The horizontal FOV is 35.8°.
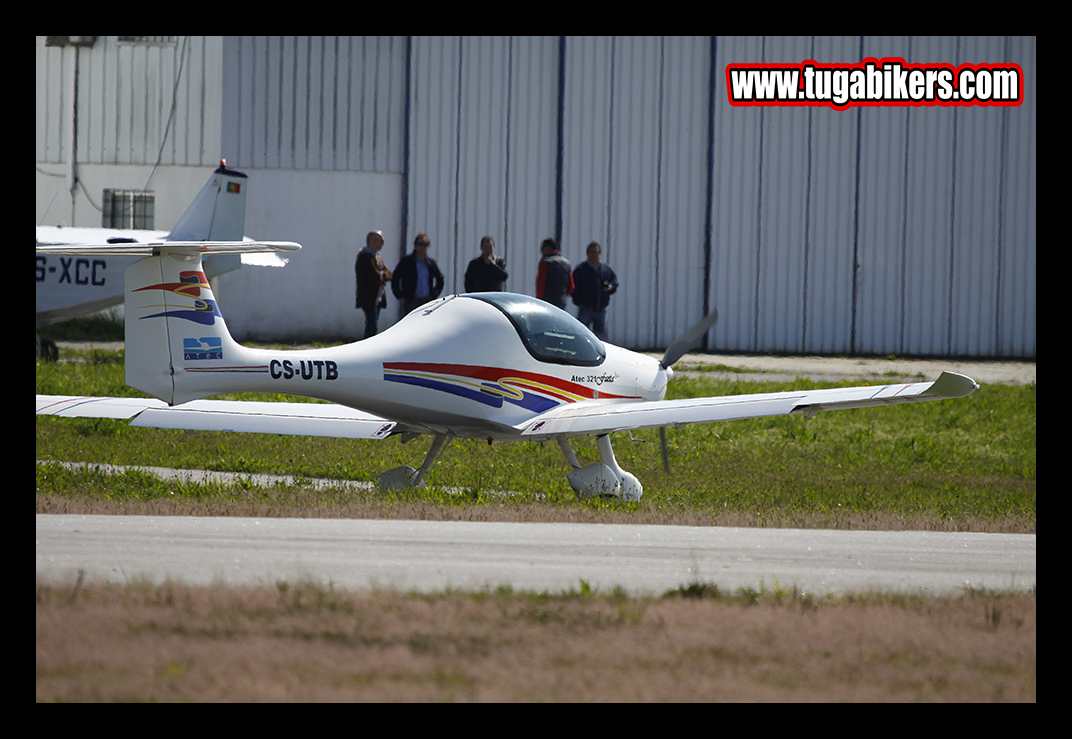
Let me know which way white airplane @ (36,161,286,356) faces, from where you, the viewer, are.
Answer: facing to the left of the viewer

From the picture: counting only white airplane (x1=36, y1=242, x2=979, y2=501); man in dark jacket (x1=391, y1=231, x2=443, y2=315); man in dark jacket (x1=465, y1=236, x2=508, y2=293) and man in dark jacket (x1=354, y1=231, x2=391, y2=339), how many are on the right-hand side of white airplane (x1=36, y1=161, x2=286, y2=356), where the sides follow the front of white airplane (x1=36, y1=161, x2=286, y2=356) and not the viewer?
0

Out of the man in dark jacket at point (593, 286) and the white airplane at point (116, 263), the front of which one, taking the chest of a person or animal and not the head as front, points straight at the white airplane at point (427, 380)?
the man in dark jacket

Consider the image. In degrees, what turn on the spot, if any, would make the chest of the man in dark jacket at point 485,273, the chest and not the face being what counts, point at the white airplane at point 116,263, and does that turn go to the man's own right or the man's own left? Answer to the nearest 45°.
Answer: approximately 135° to the man's own right

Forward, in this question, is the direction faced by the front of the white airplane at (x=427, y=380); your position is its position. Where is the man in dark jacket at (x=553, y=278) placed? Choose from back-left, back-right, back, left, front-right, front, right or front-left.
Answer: front-left

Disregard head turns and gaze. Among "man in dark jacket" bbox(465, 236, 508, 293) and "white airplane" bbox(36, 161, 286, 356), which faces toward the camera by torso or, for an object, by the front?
the man in dark jacket

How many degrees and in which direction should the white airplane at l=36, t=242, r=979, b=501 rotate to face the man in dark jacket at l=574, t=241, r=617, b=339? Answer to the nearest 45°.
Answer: approximately 45° to its left

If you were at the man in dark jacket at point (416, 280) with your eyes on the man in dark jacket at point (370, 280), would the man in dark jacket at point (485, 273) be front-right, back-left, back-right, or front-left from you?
back-right

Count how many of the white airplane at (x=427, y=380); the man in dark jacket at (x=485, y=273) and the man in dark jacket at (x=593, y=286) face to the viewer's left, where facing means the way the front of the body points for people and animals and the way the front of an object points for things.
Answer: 0

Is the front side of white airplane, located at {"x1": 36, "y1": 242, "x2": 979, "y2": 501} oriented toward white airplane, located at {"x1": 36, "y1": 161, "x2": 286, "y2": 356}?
no

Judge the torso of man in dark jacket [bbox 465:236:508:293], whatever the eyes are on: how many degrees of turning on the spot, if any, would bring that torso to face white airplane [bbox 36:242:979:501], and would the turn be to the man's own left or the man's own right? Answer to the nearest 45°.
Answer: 0° — they already face it

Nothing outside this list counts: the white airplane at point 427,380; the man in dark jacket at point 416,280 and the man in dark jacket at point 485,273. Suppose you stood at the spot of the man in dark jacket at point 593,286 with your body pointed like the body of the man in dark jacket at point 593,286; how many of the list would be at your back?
0

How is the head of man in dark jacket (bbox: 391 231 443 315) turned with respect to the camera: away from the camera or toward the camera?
toward the camera

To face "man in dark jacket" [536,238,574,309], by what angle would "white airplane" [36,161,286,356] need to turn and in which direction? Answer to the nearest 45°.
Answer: approximately 135° to its left

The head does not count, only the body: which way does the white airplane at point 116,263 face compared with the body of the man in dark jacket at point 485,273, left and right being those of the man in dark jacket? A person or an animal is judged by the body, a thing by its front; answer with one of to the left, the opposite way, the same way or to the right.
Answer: to the right

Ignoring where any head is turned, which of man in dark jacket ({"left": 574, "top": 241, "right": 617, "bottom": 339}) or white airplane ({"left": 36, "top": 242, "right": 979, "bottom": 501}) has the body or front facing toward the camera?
the man in dark jacket

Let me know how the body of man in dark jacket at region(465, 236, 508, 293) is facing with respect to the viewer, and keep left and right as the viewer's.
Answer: facing the viewer

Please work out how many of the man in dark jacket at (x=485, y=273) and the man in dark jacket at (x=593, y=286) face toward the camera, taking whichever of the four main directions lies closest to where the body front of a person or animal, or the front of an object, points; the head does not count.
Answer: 2

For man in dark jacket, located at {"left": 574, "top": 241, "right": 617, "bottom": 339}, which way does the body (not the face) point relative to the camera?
toward the camera

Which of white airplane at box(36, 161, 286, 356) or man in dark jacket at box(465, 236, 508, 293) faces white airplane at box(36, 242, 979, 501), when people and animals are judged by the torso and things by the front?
the man in dark jacket

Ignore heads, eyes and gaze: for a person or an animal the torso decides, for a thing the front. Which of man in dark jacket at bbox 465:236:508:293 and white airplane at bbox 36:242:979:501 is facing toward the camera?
the man in dark jacket
